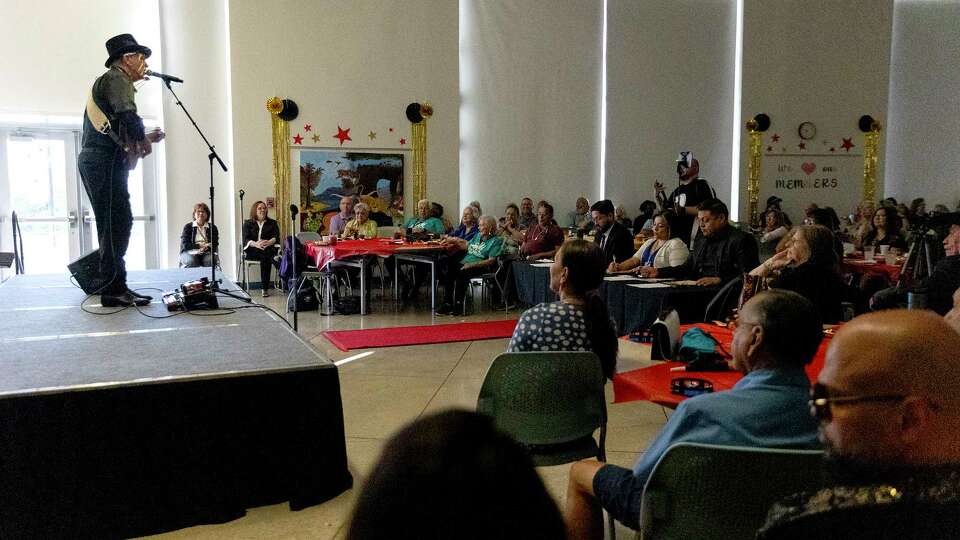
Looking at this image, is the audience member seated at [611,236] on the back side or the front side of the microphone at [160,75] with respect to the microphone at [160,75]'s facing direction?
on the back side

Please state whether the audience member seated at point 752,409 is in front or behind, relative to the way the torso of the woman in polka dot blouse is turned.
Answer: behind

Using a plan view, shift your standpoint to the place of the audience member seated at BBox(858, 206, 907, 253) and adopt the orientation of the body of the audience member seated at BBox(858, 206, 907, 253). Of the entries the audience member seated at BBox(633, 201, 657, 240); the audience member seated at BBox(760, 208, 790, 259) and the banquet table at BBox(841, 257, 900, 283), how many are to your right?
2

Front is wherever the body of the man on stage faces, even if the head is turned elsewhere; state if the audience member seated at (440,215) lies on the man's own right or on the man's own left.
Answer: on the man's own left

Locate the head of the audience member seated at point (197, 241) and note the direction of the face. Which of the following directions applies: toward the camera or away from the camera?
toward the camera

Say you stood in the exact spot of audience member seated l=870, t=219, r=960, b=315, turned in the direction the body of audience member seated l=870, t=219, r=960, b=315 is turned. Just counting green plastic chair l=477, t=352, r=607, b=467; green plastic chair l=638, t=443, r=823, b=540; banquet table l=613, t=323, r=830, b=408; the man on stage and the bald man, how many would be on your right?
0

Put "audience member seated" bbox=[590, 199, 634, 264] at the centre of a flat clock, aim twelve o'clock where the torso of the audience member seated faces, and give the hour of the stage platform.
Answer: The stage platform is roughly at 11 o'clock from the audience member seated.

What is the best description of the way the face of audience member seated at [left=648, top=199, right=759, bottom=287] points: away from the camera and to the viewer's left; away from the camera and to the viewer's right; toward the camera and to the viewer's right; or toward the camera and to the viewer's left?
toward the camera and to the viewer's left

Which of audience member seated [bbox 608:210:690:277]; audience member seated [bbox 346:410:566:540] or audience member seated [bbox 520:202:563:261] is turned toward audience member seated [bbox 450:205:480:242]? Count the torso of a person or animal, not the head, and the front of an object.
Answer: audience member seated [bbox 346:410:566:540]

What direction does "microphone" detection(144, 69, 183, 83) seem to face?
to the viewer's left

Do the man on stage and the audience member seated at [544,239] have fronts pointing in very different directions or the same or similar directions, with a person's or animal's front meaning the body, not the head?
very different directions

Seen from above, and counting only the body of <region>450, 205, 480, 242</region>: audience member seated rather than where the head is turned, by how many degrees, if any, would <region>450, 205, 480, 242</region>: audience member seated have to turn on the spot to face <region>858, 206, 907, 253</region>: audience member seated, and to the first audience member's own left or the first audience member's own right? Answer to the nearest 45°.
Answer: approximately 90° to the first audience member's own left

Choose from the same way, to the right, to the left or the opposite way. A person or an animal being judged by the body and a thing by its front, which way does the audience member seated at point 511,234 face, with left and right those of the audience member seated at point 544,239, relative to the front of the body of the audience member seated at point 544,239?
the same way

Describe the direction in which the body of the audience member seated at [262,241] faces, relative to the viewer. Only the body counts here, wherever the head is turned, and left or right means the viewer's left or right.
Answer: facing the viewer

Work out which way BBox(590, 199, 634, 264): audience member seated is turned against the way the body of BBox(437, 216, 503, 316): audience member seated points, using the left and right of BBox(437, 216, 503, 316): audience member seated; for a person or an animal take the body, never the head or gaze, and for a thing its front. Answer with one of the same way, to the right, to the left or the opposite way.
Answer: the same way

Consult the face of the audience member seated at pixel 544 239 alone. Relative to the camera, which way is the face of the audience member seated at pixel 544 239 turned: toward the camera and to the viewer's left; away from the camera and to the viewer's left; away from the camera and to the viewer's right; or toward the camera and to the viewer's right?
toward the camera and to the viewer's left

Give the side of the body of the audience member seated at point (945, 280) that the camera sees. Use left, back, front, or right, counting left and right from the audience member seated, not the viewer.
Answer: left
